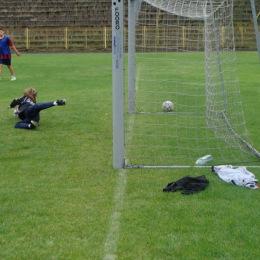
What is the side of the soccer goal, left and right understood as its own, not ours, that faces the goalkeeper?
front

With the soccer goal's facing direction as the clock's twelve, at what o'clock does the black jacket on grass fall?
The black jacket on grass is roughly at 9 o'clock from the soccer goal.

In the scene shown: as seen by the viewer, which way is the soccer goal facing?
to the viewer's left

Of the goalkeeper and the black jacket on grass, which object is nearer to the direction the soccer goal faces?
the goalkeeper

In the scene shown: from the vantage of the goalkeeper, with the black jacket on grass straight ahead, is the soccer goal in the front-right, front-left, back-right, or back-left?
front-left
